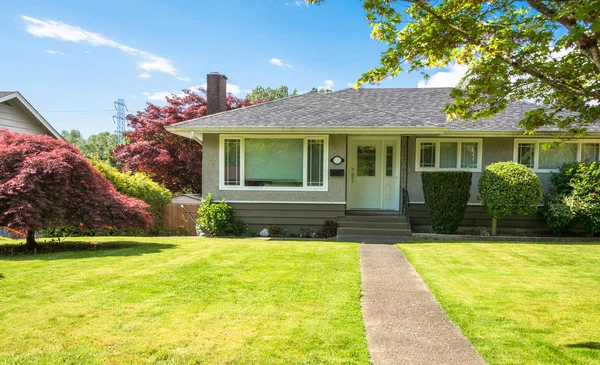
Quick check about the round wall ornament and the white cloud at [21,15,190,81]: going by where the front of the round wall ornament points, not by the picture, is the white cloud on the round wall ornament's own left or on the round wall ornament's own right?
on the round wall ornament's own right

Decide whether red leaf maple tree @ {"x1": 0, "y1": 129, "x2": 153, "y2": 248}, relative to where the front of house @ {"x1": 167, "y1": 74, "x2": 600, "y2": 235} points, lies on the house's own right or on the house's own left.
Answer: on the house's own right

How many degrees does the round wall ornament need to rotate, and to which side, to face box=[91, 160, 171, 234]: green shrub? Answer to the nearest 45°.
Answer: approximately 90° to its right

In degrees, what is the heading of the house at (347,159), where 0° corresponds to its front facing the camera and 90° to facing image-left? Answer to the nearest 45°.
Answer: approximately 0°

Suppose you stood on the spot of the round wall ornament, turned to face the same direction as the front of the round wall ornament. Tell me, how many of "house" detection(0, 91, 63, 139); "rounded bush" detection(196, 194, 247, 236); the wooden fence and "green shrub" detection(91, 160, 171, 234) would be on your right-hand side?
4

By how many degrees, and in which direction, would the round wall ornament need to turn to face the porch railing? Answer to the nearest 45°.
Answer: approximately 90° to its left

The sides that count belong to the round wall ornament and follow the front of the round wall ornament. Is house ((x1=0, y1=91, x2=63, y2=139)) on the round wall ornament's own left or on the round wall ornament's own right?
on the round wall ornament's own right

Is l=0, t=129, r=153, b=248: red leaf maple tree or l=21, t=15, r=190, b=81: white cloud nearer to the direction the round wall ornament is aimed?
the red leaf maple tree

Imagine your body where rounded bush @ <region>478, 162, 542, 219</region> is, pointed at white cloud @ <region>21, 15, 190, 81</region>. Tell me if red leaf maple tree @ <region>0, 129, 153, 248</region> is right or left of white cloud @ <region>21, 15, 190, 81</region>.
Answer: left

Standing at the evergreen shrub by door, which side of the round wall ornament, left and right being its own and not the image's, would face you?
left
